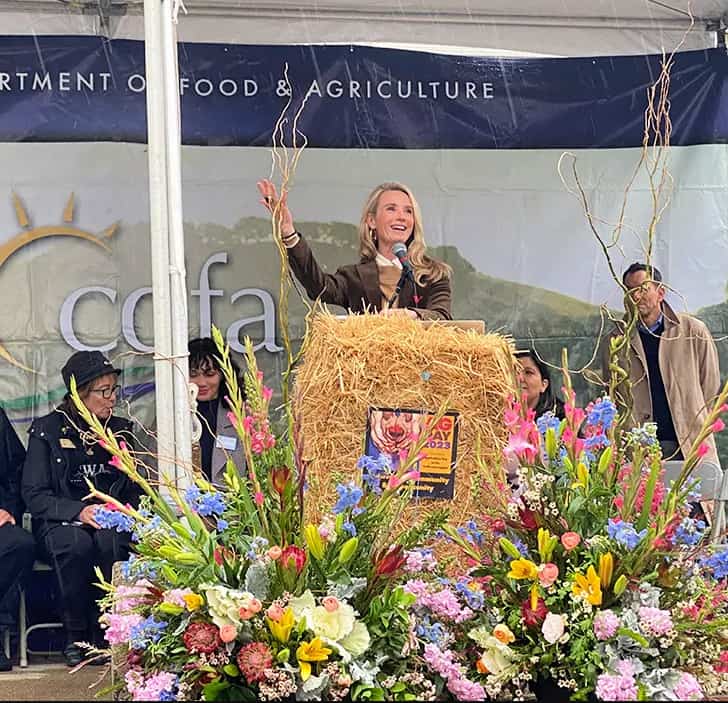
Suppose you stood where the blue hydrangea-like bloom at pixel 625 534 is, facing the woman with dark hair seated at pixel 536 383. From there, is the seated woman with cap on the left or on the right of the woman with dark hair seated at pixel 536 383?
left

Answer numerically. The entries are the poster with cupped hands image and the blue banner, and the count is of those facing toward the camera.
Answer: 2

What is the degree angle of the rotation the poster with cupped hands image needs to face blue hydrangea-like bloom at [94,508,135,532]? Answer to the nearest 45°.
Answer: approximately 45° to its right

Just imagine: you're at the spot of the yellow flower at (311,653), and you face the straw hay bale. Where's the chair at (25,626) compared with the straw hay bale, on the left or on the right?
left

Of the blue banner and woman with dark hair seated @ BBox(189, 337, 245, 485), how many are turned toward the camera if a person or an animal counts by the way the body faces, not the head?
2

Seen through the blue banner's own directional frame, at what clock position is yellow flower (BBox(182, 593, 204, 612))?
The yellow flower is roughly at 12 o'clock from the blue banner.

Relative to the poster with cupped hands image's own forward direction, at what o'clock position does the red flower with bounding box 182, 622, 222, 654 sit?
The red flower is roughly at 1 o'clock from the poster with cupped hands image.

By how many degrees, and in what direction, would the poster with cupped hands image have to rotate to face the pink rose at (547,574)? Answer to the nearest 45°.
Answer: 0° — it already faces it

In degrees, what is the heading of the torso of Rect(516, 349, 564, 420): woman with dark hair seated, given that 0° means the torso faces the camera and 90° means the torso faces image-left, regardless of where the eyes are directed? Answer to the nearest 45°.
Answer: approximately 45°

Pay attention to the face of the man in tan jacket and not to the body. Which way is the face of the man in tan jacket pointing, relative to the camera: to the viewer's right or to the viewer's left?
to the viewer's left

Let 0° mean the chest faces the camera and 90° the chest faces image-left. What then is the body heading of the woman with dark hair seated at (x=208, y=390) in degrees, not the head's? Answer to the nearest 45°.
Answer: approximately 0°
